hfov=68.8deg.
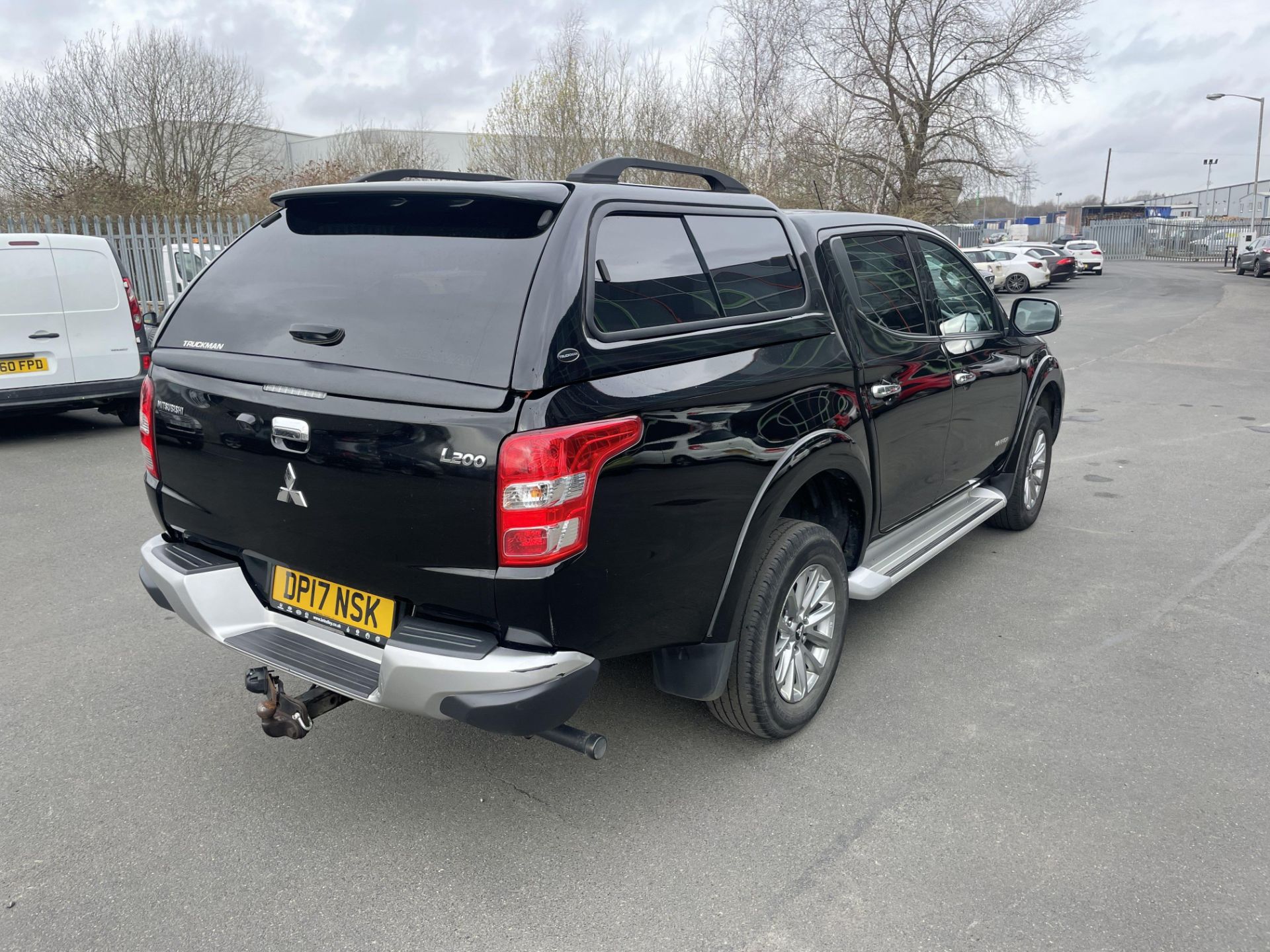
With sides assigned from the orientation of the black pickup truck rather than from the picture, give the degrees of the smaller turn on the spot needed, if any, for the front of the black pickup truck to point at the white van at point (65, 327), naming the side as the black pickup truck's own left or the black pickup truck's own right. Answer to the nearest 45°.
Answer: approximately 90° to the black pickup truck's own left

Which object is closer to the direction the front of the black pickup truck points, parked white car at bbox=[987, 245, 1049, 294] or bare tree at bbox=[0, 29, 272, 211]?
the parked white car

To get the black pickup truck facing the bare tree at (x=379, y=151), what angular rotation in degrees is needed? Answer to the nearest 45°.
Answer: approximately 45° to its left

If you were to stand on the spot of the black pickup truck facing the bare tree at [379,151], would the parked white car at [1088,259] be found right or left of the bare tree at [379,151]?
right

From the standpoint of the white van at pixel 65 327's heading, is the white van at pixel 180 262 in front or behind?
in front

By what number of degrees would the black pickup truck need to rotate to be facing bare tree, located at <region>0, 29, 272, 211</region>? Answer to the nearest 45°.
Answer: approximately 90° to its left

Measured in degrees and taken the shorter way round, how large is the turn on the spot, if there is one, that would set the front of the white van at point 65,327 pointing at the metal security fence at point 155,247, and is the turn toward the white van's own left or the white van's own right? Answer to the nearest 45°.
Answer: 0° — it already faces it

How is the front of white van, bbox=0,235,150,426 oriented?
away from the camera

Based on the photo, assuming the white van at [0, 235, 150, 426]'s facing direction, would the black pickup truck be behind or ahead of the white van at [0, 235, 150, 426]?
behind

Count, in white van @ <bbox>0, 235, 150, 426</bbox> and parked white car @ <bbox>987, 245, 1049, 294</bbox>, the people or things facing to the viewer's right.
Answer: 0

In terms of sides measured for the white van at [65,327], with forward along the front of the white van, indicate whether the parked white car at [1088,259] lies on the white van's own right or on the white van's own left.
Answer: on the white van's own right

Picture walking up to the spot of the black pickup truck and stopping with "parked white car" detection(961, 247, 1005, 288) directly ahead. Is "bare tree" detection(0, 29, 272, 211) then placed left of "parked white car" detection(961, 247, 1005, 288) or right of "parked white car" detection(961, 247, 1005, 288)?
left

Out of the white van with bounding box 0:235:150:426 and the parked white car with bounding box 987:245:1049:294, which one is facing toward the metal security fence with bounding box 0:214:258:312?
the white van
